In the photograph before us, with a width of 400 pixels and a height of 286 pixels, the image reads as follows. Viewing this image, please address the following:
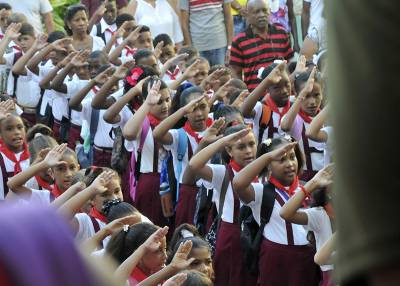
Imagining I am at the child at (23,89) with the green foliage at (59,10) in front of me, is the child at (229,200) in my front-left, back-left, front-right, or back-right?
back-right

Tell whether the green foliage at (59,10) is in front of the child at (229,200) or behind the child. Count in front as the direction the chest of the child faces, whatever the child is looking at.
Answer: behind

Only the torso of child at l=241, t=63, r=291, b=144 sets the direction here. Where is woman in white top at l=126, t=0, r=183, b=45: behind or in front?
behind

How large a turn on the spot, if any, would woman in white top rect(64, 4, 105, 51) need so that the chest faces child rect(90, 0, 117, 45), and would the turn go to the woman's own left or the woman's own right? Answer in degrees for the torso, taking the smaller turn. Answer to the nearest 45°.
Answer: approximately 90° to the woman's own left

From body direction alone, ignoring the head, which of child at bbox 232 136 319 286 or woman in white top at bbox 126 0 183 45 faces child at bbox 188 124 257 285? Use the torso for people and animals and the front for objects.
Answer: the woman in white top

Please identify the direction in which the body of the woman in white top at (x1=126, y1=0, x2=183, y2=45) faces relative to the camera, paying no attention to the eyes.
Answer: toward the camera

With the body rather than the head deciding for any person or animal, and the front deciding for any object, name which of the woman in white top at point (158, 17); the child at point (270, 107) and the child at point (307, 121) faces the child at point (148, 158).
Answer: the woman in white top
